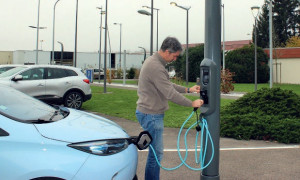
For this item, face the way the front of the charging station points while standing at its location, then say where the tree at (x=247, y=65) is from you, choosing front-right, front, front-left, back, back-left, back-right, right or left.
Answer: back-right

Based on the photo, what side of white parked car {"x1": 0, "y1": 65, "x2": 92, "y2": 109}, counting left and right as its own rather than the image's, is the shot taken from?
left

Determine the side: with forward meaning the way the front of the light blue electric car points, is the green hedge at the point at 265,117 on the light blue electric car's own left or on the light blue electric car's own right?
on the light blue electric car's own left

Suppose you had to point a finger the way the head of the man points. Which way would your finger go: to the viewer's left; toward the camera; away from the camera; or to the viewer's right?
to the viewer's right

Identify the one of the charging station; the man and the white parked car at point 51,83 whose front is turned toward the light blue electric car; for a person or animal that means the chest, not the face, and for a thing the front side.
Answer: the charging station

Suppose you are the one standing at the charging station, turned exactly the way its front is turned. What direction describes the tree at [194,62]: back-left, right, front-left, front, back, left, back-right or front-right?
back-right

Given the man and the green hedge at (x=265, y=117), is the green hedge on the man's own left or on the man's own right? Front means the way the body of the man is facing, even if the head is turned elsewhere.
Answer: on the man's own left

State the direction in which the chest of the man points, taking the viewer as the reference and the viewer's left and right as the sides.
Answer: facing to the right of the viewer

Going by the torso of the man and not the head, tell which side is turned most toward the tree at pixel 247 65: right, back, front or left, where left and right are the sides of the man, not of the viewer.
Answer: left

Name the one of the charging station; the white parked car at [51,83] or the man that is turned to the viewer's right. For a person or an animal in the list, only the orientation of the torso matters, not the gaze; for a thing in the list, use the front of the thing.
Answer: the man

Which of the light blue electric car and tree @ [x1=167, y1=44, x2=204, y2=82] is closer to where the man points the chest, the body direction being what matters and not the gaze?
the tree

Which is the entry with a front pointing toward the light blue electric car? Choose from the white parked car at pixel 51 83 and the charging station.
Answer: the charging station

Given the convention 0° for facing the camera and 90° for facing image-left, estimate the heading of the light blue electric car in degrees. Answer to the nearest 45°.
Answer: approximately 315°
